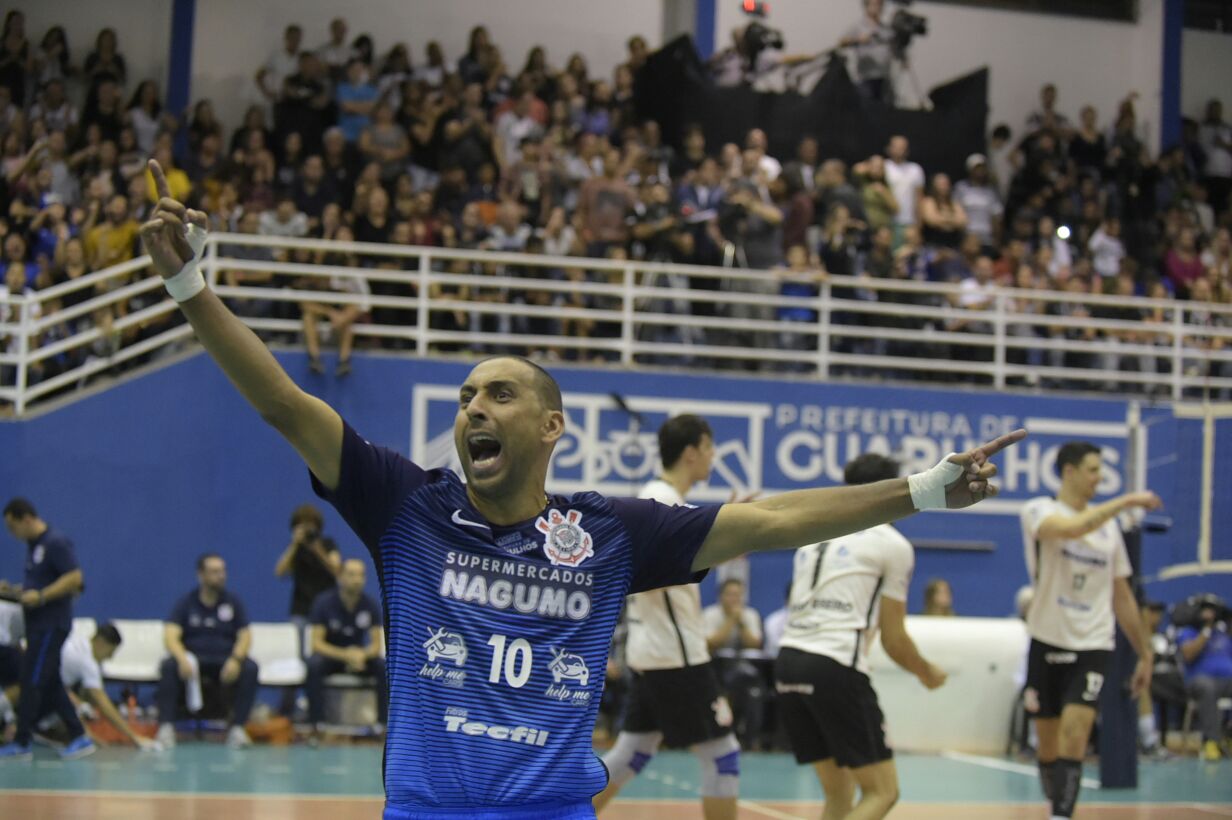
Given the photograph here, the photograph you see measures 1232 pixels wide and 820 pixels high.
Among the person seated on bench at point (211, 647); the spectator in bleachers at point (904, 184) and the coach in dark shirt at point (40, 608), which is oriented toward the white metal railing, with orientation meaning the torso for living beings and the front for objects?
the spectator in bleachers

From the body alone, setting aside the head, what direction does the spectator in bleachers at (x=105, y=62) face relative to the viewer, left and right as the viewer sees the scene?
facing the viewer

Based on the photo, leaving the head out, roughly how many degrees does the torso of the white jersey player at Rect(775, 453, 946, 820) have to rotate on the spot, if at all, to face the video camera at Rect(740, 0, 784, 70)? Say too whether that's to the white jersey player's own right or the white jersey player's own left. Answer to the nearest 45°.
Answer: approximately 45° to the white jersey player's own left

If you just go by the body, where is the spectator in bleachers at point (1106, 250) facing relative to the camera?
toward the camera

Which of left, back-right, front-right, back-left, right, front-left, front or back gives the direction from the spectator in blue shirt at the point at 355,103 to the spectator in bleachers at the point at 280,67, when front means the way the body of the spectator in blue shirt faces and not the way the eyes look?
back-right

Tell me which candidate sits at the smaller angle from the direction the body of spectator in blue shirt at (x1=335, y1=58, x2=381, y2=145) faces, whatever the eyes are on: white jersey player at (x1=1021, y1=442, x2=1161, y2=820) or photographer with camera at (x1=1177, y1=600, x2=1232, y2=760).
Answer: the white jersey player

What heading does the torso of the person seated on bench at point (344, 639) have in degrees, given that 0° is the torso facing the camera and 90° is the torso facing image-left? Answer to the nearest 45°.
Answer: approximately 0°

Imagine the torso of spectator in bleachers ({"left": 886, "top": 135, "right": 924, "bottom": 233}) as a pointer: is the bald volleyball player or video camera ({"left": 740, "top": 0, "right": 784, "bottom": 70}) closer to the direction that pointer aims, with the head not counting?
the bald volleyball player
